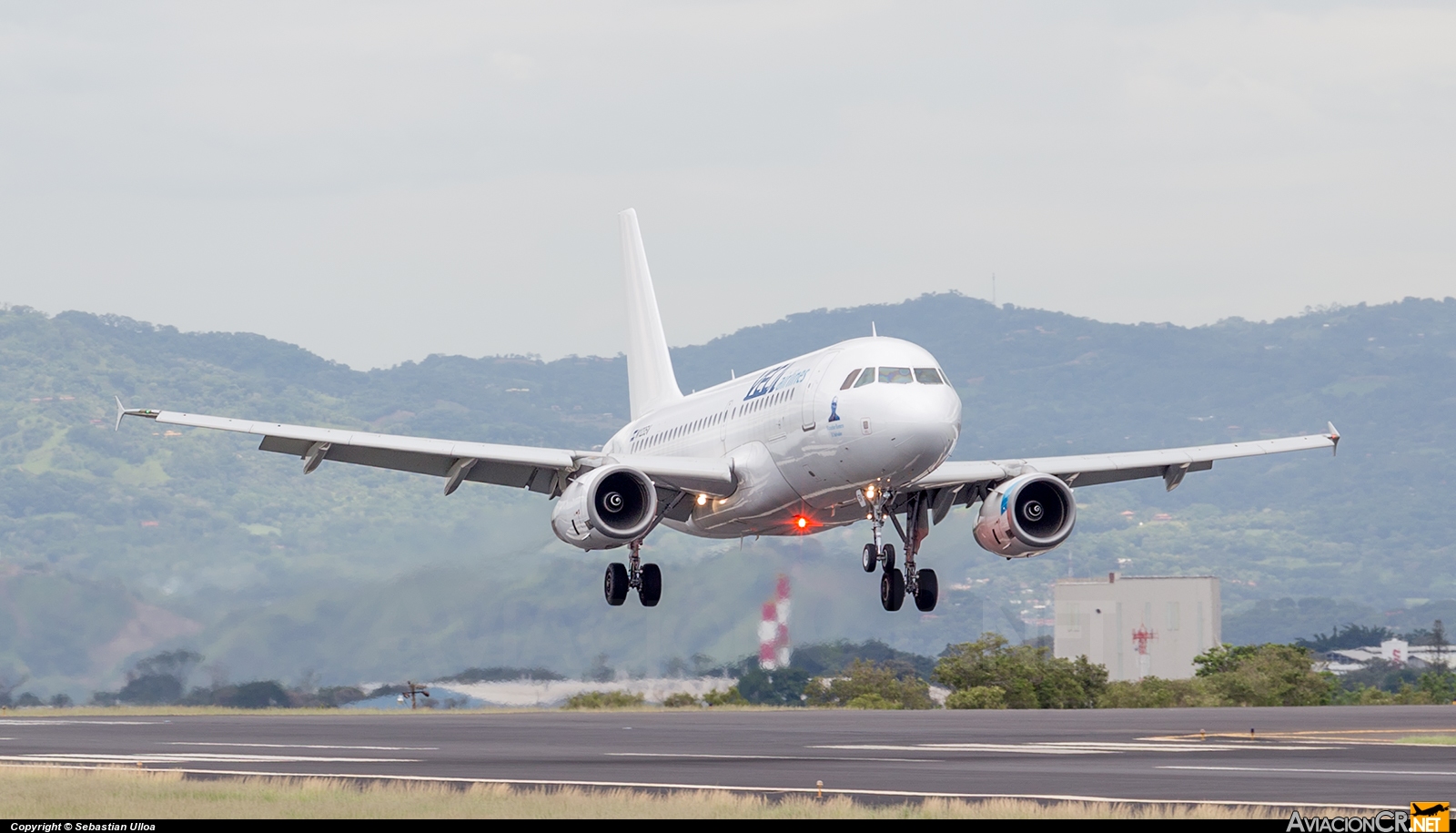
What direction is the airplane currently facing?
toward the camera
